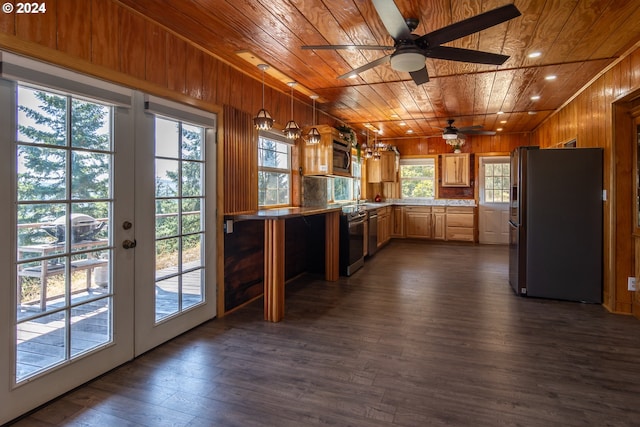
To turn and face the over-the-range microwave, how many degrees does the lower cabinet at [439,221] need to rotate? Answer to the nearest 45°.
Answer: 0° — it already faces it

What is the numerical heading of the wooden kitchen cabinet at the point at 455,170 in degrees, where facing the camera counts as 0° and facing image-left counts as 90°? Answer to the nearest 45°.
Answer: approximately 0°

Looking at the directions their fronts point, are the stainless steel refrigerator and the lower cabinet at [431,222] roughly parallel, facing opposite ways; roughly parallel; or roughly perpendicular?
roughly perpendicular

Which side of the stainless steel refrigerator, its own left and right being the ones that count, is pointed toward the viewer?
left
